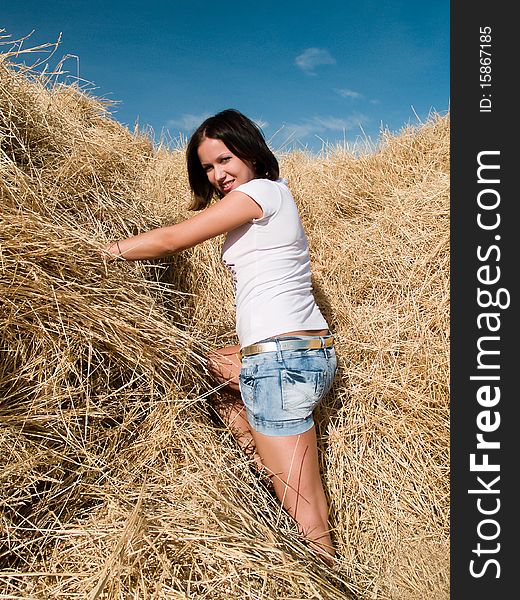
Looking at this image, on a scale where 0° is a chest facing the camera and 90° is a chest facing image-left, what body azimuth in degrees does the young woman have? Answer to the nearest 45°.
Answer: approximately 90°
